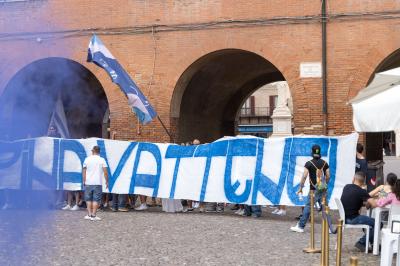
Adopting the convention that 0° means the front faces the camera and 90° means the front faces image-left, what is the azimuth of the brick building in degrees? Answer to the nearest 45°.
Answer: approximately 0°

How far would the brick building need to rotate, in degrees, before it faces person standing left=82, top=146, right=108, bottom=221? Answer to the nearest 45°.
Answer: approximately 45° to its right

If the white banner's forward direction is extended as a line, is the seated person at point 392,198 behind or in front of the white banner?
in front

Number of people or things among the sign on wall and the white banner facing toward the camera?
2

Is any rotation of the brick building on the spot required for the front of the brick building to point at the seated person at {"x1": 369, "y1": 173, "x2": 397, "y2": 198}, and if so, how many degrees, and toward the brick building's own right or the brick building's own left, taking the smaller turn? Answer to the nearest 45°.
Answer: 0° — it already faces them

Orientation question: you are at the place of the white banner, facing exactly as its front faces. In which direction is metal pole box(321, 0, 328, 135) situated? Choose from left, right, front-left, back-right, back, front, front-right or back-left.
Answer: back-left
